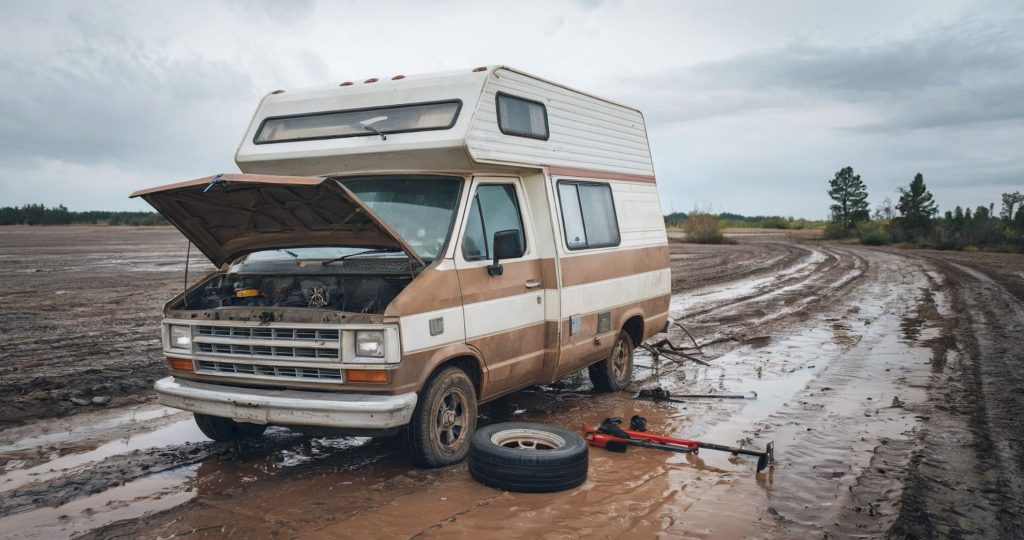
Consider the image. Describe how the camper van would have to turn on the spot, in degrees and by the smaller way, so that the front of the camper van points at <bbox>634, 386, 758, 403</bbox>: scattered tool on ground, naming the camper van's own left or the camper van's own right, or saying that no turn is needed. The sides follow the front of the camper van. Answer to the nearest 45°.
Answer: approximately 180°

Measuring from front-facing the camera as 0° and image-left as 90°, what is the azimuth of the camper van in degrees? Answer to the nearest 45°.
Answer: approximately 45°

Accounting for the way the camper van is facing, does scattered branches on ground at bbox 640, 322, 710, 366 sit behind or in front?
behind

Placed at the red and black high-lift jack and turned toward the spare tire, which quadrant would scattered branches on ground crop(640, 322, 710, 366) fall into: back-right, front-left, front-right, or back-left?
back-right
